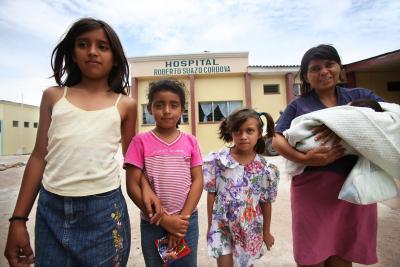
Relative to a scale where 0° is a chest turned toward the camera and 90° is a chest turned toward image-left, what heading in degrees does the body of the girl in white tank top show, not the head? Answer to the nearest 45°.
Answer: approximately 0°

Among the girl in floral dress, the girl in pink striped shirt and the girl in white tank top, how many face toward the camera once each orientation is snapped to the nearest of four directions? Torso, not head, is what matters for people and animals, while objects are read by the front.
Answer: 3

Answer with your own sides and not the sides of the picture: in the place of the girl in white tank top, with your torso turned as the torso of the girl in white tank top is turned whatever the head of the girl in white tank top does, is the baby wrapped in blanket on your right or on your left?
on your left

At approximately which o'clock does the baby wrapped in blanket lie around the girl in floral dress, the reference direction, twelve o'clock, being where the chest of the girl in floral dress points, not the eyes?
The baby wrapped in blanket is roughly at 10 o'clock from the girl in floral dress.

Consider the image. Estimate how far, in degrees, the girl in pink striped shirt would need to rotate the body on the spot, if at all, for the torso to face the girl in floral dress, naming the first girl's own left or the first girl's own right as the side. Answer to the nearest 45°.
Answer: approximately 135° to the first girl's own left

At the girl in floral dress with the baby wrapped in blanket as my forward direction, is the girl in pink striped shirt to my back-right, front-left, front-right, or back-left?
back-right

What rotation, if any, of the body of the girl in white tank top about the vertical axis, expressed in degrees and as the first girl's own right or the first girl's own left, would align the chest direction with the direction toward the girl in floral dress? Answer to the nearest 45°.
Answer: approximately 90° to the first girl's own left

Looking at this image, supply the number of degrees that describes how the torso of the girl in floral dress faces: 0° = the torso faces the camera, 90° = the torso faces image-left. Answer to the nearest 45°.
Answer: approximately 0°
